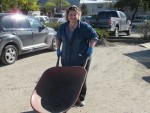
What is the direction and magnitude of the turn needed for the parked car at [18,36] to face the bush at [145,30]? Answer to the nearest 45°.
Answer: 0° — it already faces it

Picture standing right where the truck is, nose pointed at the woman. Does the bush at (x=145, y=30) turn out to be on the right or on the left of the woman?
left
